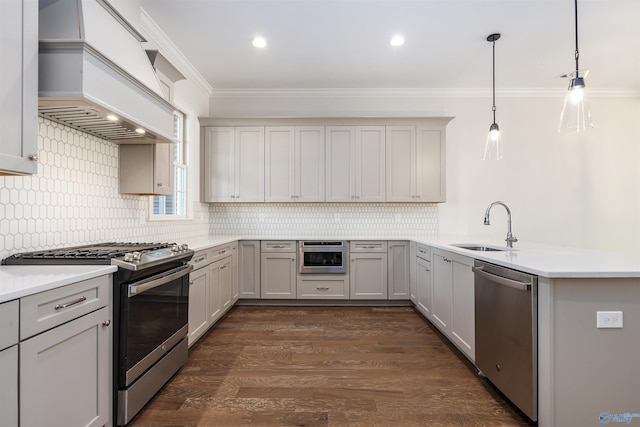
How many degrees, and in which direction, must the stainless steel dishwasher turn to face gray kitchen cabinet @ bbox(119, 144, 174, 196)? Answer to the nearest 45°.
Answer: approximately 45° to its right

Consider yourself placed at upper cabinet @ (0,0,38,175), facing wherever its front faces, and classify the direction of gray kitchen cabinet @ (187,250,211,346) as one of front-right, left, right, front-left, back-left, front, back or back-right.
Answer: left

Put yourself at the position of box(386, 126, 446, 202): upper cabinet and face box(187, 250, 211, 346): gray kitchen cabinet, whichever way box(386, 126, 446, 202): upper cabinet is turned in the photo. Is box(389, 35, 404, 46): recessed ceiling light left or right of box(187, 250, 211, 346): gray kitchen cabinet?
left

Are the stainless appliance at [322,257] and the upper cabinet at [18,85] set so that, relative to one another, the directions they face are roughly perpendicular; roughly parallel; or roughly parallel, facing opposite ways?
roughly perpendicular

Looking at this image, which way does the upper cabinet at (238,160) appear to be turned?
toward the camera

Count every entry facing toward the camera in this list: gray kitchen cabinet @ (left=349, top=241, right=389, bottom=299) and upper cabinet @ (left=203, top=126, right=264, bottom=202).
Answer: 2

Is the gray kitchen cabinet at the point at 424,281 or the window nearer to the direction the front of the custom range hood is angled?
the gray kitchen cabinet

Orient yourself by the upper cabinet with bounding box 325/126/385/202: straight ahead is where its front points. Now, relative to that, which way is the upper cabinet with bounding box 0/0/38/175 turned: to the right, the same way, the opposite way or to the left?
to the left

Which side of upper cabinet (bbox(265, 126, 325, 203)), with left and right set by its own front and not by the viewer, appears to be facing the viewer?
front

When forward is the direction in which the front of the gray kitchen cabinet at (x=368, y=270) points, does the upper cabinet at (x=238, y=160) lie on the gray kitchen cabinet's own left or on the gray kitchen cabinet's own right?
on the gray kitchen cabinet's own right

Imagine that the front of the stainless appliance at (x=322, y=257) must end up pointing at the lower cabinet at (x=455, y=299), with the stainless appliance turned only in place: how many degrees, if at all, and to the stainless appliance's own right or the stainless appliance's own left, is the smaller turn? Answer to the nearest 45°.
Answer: approximately 45° to the stainless appliance's own left

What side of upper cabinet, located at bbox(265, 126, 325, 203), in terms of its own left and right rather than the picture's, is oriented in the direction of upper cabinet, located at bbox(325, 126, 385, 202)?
left

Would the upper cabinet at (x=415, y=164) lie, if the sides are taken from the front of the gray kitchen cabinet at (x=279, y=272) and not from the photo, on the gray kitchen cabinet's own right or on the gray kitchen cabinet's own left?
on the gray kitchen cabinet's own left

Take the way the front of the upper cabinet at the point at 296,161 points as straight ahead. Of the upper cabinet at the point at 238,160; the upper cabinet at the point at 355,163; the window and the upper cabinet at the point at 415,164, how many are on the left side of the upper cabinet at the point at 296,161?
2
